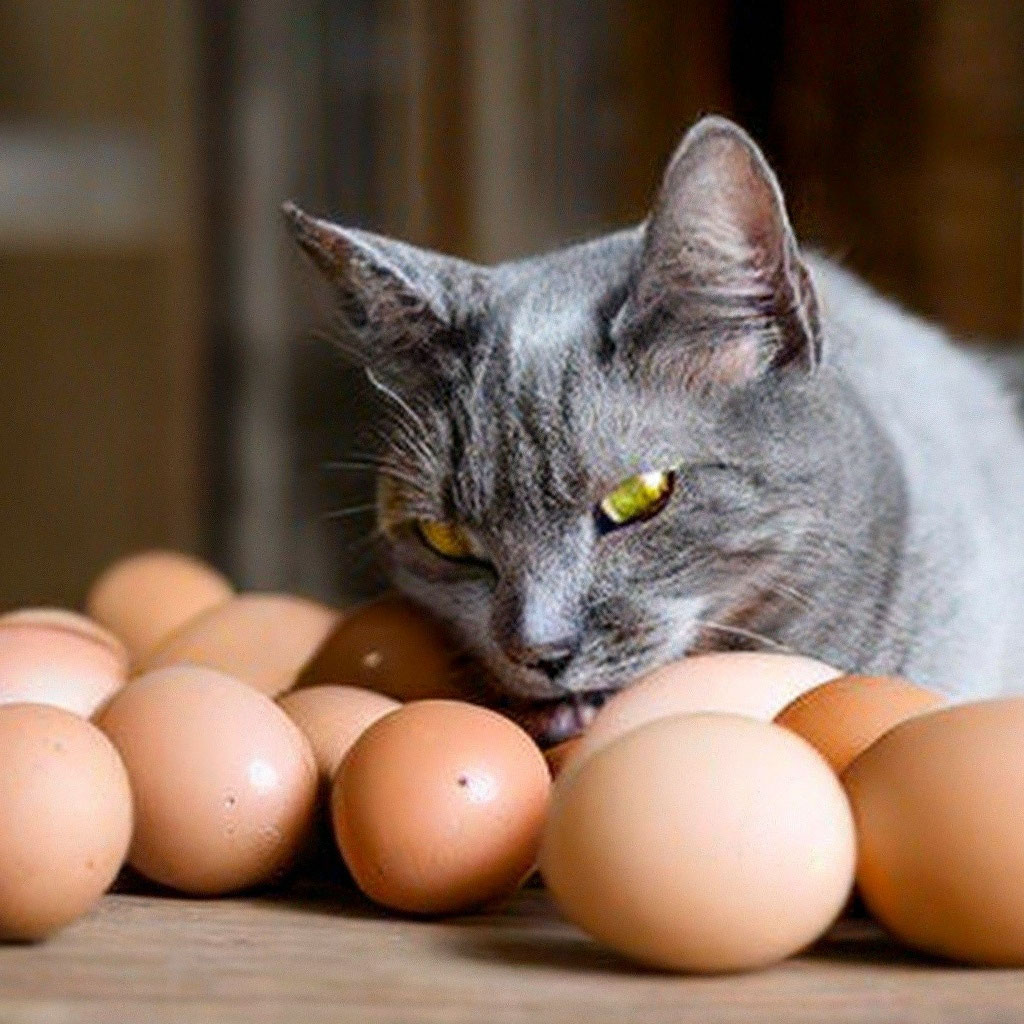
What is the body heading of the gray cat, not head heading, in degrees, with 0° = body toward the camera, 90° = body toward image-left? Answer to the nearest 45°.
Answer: approximately 45°

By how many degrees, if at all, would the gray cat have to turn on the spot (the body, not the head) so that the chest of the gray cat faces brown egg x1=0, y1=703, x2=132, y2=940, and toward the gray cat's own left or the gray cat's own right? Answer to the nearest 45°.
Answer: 0° — it already faces it
